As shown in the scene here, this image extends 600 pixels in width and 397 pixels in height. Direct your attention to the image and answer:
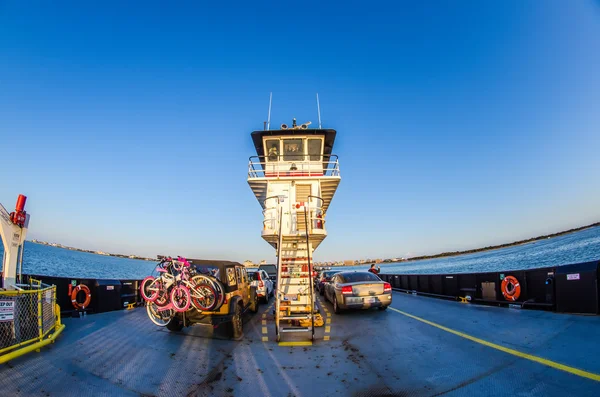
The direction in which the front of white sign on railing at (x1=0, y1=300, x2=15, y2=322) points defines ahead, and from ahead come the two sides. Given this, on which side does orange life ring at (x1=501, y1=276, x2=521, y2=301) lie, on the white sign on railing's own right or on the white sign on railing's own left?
on the white sign on railing's own left

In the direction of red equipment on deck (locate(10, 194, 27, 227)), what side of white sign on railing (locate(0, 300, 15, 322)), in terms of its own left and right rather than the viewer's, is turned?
back

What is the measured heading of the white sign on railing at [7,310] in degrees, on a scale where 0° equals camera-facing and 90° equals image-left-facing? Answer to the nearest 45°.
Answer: approximately 0°

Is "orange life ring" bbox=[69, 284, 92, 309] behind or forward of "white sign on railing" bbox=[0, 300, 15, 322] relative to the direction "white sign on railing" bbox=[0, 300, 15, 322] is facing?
behind

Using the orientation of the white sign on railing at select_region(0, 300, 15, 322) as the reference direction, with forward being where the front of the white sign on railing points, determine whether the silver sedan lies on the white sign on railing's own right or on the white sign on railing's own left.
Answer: on the white sign on railing's own left
